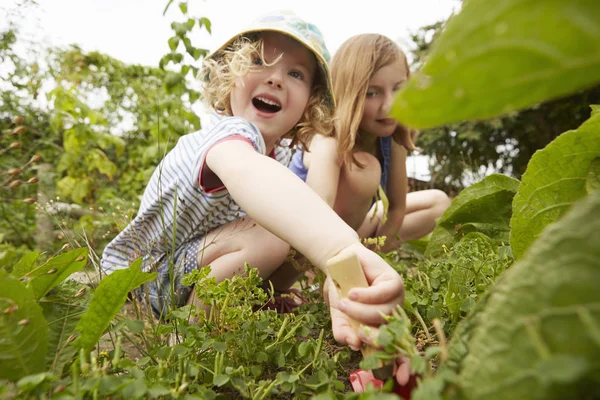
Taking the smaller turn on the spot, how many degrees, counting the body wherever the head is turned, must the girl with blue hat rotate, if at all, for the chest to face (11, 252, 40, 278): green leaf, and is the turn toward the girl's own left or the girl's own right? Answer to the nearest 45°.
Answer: approximately 90° to the girl's own right

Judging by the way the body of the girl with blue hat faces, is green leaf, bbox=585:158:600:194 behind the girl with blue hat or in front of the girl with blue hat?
in front

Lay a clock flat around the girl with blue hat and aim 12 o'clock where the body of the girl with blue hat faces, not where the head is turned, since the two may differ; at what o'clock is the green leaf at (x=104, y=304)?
The green leaf is roughly at 2 o'clock from the girl with blue hat.

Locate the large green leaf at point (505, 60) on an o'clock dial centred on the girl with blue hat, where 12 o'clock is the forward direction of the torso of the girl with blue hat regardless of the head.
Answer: The large green leaf is roughly at 1 o'clock from the girl with blue hat.

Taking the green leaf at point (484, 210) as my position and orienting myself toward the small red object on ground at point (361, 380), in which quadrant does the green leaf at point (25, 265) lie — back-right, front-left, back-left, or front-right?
front-right

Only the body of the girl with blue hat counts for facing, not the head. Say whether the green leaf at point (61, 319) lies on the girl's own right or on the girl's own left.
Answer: on the girl's own right

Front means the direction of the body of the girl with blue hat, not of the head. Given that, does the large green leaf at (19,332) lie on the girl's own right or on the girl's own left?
on the girl's own right

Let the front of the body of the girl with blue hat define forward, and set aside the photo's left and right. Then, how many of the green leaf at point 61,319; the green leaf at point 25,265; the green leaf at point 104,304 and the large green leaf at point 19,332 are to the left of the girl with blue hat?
0

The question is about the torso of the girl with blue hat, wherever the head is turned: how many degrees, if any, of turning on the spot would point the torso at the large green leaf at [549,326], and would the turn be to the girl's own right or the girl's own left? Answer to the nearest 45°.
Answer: approximately 45° to the girl's own right

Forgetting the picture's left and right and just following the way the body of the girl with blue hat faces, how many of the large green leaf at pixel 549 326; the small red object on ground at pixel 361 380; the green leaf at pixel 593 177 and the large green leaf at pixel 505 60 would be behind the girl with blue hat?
0

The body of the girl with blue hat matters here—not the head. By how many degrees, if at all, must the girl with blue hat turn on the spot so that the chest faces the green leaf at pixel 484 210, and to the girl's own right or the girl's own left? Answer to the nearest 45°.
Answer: approximately 45° to the girl's own left

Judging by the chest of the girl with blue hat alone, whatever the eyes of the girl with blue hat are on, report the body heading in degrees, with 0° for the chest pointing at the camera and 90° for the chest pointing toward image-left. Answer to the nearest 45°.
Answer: approximately 315°
